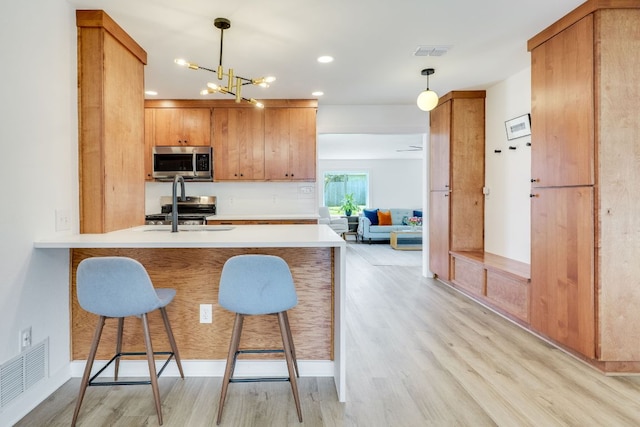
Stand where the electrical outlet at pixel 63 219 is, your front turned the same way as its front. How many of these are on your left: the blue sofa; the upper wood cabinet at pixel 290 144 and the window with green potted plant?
3

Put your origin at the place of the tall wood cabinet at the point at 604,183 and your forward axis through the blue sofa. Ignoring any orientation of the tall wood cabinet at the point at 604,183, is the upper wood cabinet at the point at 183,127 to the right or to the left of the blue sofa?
left

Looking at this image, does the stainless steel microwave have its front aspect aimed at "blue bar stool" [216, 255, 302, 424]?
yes

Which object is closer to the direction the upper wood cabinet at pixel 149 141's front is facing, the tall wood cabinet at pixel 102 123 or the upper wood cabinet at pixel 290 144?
the tall wood cabinet

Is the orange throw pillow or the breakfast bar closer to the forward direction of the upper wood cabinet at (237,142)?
the breakfast bar
